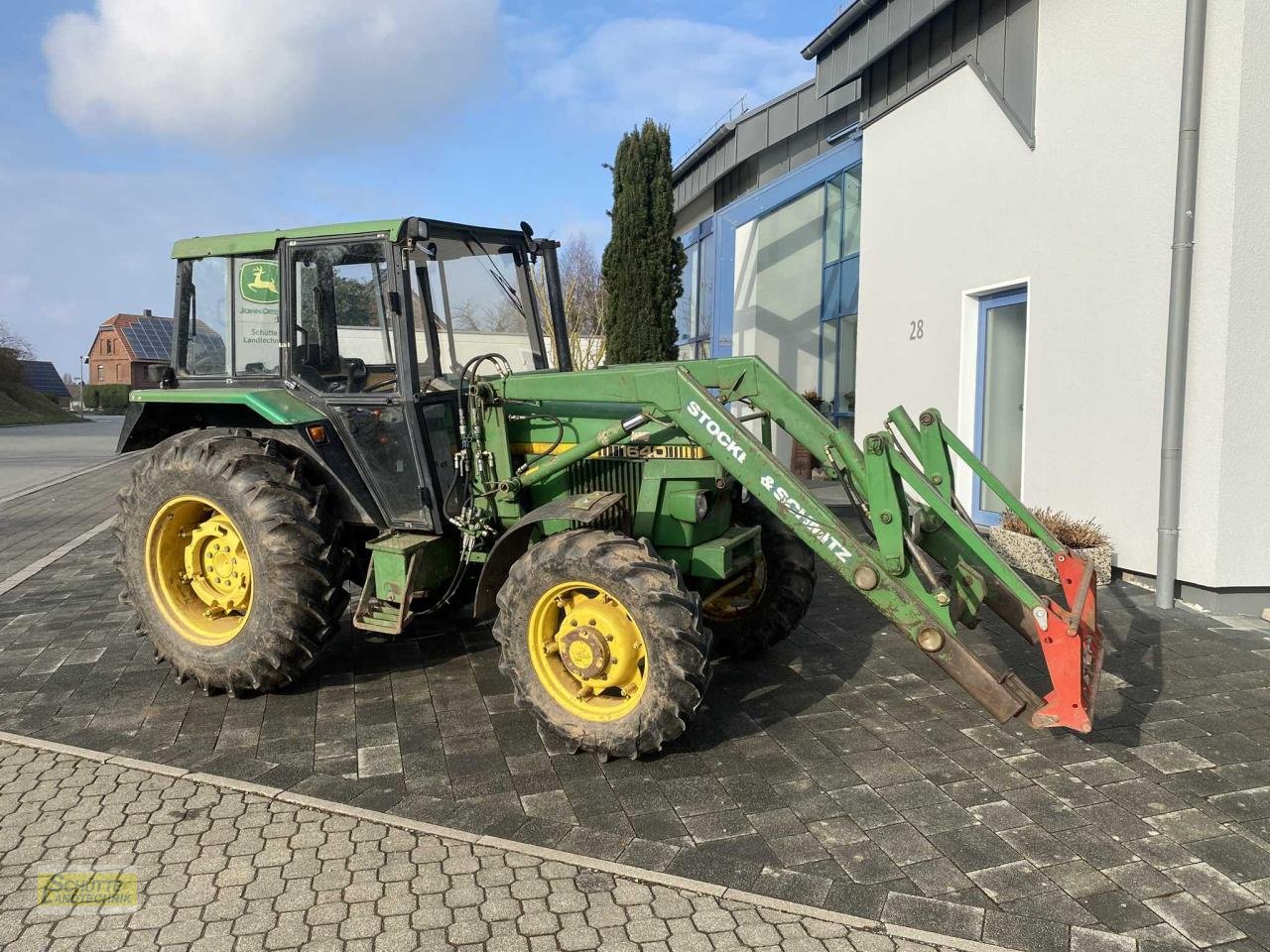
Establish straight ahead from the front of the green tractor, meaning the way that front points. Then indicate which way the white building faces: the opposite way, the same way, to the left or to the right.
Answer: to the right

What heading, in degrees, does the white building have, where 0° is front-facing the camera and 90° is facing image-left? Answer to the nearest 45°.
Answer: approximately 45°

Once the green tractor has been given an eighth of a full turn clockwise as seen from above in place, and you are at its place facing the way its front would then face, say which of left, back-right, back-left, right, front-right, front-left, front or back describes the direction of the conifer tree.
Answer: back

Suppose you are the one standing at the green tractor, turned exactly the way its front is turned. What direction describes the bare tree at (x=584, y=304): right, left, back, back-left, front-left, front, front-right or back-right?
back-left

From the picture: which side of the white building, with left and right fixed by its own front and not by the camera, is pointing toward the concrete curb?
front

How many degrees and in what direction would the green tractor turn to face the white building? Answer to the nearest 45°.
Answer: approximately 90° to its left

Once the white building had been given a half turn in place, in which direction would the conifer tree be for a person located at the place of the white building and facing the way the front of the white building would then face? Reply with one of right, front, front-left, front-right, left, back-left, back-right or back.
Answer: left

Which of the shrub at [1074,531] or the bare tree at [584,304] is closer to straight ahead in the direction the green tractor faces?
the shrub

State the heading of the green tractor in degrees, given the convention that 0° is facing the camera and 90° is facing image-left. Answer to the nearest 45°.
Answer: approximately 315°

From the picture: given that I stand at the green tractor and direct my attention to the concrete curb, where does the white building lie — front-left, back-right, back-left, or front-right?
back-left

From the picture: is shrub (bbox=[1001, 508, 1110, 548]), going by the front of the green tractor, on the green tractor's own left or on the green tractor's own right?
on the green tractor's own left

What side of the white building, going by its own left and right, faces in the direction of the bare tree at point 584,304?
right

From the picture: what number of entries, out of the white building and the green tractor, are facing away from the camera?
0
